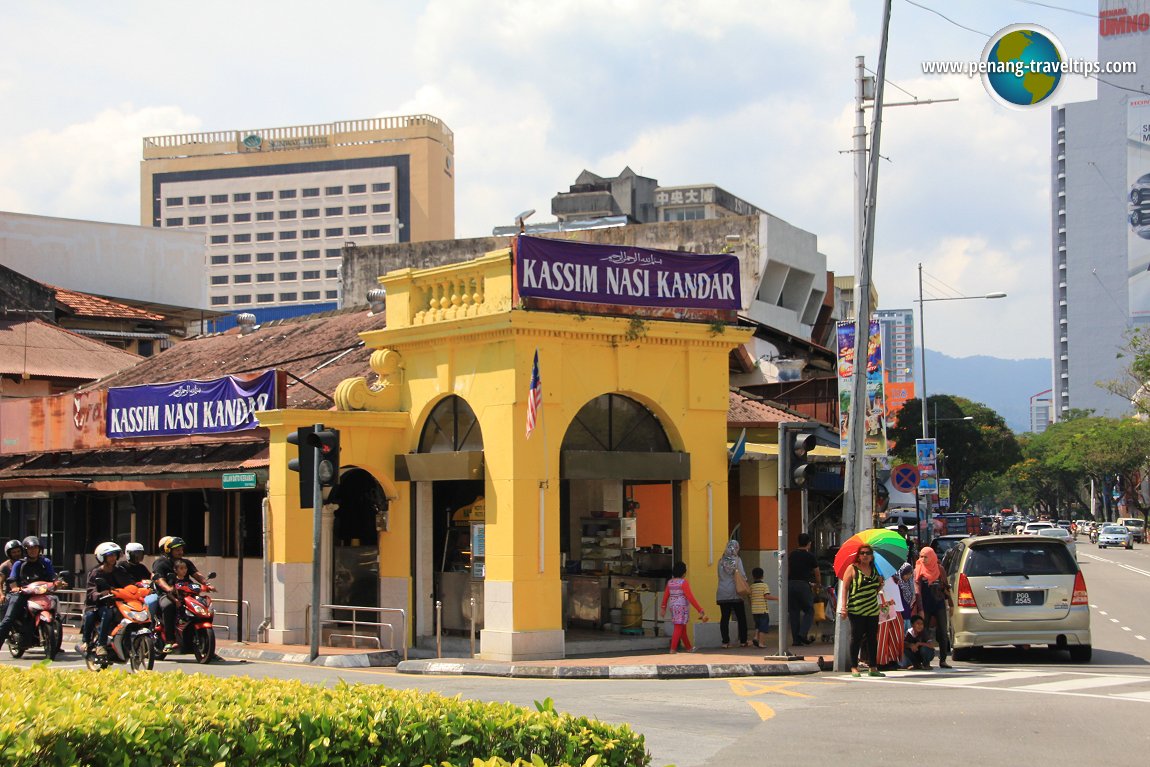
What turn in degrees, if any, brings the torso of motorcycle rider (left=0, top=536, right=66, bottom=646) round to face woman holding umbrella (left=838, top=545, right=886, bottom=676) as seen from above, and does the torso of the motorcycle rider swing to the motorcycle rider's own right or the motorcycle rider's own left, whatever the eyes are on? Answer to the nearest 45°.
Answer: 0° — they already face them

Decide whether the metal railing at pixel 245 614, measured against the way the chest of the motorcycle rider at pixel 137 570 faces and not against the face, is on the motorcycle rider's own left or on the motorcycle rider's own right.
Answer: on the motorcycle rider's own left

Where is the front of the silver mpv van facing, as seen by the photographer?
facing away from the viewer

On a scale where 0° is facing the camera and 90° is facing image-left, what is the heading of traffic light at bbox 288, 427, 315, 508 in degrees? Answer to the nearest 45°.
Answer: approximately 90°

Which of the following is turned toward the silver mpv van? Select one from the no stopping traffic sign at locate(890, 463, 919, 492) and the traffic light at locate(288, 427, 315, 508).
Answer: the no stopping traffic sign

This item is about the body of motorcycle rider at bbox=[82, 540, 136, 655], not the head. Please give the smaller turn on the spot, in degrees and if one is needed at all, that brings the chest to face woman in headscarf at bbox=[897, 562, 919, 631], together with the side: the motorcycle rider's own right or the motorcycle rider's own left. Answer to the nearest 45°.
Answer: approximately 45° to the motorcycle rider's own left
